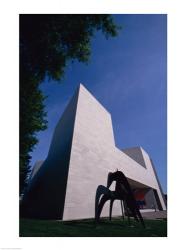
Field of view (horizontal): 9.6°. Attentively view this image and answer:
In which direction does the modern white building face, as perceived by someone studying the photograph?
facing the viewer and to the right of the viewer

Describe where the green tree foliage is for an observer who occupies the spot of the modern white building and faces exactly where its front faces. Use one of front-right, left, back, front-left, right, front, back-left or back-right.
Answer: front-right
